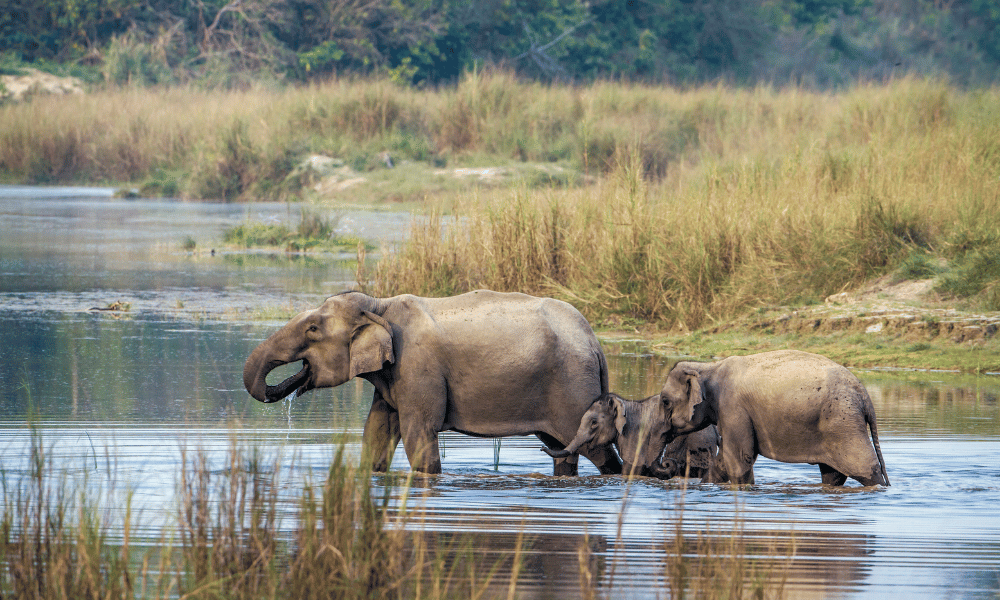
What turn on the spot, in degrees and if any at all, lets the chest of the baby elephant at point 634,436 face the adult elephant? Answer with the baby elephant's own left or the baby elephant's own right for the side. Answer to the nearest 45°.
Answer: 0° — it already faces it

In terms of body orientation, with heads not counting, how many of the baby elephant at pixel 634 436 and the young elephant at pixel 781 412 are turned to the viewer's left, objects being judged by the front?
2

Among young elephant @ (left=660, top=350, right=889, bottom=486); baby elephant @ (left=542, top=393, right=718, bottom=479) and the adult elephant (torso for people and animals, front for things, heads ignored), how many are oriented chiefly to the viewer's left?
3

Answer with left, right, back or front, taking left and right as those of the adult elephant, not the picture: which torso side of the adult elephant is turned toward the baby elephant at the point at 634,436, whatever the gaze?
back

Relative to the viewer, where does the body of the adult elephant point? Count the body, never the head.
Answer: to the viewer's left

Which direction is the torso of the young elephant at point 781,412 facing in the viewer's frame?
to the viewer's left

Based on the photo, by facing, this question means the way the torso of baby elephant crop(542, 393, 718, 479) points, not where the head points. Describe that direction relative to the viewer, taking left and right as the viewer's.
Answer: facing to the left of the viewer

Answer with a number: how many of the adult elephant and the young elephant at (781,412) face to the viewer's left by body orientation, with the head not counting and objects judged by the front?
2

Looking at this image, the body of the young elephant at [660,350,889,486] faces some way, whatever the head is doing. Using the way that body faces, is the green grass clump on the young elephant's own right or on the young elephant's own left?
on the young elephant's own right

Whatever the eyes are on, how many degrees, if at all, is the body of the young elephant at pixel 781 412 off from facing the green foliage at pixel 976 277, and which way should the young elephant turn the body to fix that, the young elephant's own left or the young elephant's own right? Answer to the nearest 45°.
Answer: approximately 90° to the young elephant's own right

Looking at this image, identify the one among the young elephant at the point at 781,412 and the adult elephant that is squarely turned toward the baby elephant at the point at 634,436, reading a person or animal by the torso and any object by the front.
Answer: the young elephant
